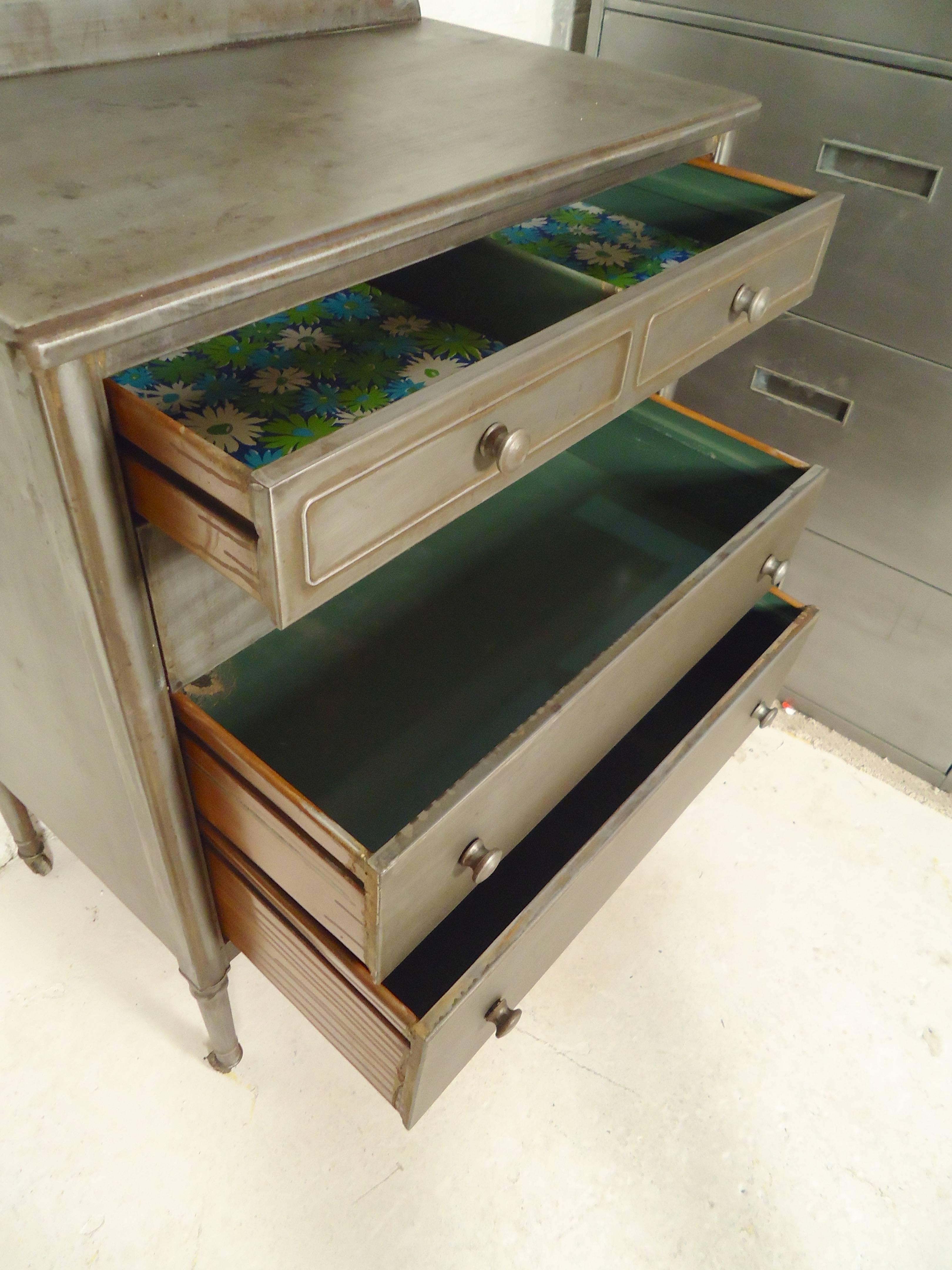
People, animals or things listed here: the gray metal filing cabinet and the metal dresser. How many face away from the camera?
0

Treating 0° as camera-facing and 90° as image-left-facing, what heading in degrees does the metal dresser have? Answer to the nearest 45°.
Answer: approximately 315°

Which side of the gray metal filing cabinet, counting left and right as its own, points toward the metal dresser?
front

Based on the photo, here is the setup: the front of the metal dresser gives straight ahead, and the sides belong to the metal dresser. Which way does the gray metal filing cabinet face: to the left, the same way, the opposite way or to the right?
to the right

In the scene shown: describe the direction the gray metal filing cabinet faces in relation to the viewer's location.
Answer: facing the viewer and to the left of the viewer

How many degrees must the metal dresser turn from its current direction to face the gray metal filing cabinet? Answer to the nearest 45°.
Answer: approximately 90° to its left
